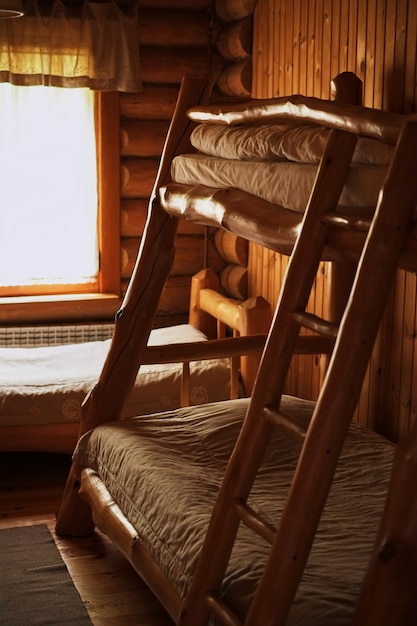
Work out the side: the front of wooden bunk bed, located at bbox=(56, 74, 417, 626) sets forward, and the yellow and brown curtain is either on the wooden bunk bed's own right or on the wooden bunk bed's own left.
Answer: on the wooden bunk bed's own right
